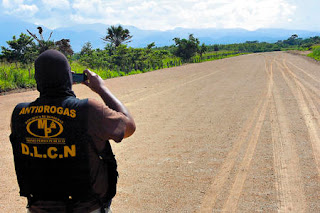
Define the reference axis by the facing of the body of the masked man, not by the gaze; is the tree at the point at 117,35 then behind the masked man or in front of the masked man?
in front

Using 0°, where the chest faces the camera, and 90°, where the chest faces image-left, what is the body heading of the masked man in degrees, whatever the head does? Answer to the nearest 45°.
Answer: approximately 225°

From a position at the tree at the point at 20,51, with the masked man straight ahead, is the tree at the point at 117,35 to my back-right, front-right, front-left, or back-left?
back-left

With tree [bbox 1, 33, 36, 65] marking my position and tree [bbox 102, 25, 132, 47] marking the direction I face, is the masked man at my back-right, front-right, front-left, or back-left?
back-right

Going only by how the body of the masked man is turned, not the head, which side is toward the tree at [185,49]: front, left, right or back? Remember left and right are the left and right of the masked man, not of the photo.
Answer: front

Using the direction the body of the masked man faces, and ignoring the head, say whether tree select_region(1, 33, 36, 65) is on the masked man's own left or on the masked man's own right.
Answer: on the masked man's own left
